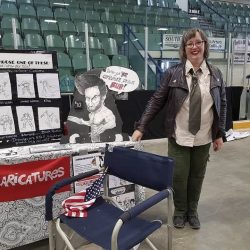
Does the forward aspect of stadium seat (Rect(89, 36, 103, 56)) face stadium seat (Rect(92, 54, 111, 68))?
yes

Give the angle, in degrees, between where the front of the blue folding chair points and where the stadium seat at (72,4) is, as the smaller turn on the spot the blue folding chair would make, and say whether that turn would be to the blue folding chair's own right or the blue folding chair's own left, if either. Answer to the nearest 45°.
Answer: approximately 135° to the blue folding chair's own right

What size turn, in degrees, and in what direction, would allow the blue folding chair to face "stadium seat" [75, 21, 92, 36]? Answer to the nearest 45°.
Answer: approximately 135° to its right

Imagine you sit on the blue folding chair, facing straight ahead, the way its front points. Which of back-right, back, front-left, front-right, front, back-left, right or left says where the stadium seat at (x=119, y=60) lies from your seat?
back-right

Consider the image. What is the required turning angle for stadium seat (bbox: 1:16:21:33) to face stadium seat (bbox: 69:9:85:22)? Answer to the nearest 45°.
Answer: approximately 135° to its left

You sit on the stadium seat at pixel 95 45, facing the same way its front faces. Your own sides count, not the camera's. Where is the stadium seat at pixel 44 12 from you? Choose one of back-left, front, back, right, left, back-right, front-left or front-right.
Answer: back-right

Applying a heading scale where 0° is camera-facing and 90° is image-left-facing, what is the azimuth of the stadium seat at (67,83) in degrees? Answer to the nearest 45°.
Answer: approximately 0°

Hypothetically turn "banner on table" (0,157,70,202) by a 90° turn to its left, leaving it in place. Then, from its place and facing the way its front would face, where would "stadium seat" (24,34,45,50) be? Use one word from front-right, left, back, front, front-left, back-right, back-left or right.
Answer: left

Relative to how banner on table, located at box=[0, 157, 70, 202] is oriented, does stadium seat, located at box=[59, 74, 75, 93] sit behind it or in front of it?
behind

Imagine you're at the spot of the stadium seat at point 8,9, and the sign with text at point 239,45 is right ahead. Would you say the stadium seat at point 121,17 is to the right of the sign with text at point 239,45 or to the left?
left

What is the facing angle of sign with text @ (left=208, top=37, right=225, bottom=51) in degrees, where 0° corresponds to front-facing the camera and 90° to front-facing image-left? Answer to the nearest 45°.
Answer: approximately 0°

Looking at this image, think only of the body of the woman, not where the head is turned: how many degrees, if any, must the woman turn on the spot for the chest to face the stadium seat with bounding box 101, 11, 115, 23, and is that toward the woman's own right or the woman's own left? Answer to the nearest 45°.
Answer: approximately 180°

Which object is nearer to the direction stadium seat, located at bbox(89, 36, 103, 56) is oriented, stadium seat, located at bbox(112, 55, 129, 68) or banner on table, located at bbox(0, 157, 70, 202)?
the banner on table

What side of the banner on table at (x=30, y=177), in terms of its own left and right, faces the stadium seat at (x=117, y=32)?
back

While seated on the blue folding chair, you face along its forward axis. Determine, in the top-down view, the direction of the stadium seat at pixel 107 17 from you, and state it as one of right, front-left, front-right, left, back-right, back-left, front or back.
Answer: back-right
